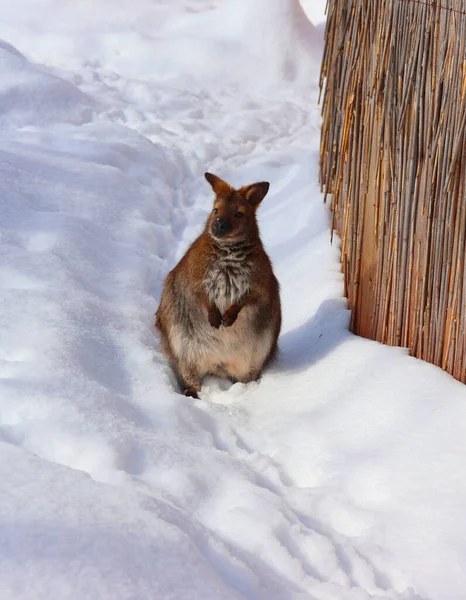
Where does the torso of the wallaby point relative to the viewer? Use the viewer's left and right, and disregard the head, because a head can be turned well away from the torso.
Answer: facing the viewer
